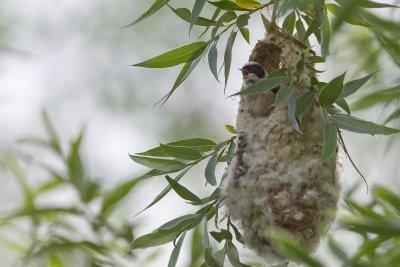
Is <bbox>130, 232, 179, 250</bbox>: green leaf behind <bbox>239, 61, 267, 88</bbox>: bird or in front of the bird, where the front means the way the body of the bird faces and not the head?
in front

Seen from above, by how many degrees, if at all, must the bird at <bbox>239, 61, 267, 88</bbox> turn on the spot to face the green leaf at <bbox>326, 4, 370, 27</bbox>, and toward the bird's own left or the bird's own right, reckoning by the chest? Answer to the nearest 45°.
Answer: approximately 135° to the bird's own left

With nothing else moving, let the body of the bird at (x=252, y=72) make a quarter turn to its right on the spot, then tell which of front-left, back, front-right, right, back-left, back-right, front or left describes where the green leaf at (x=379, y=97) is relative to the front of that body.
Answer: right

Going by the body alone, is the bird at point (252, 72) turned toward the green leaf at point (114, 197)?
yes

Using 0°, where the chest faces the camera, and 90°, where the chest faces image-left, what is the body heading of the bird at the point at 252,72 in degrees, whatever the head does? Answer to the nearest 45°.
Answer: approximately 90°
